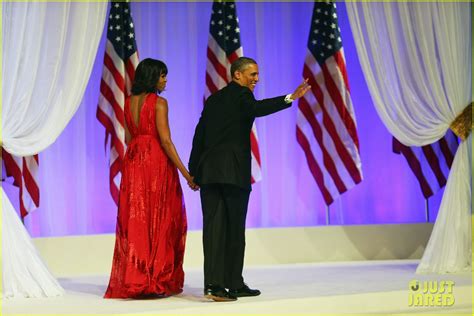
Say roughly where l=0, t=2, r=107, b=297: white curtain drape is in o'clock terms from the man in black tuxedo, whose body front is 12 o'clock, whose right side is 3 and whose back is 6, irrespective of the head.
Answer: The white curtain drape is roughly at 8 o'clock from the man in black tuxedo.

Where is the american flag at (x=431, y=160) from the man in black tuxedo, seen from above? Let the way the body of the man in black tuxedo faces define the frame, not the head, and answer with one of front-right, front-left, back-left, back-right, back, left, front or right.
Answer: front

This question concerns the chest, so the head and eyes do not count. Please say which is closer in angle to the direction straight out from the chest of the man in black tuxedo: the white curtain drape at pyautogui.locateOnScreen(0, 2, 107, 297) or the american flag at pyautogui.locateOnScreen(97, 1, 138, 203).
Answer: the american flag

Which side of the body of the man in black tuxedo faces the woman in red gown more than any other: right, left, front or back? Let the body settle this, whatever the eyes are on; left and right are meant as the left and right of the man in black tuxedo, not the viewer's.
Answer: left

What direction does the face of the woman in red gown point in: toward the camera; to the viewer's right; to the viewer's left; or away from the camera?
to the viewer's right

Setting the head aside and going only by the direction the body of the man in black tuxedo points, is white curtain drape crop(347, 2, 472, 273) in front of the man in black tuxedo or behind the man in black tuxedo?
in front

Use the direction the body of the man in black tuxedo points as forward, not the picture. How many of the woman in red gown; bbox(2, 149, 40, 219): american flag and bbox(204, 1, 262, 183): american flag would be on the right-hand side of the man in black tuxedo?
0

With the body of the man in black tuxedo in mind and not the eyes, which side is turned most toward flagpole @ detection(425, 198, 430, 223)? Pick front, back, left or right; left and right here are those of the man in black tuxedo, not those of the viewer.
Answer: front

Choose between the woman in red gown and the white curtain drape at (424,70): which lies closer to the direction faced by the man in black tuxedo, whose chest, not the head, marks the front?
the white curtain drape

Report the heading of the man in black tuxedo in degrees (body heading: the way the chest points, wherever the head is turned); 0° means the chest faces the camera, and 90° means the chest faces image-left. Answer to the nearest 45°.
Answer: approximately 225°

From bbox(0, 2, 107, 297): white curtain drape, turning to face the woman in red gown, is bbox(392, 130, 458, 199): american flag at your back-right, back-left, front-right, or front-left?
front-left

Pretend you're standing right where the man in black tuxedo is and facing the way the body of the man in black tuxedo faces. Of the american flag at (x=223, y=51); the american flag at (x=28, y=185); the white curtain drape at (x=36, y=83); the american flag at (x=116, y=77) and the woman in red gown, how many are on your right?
0

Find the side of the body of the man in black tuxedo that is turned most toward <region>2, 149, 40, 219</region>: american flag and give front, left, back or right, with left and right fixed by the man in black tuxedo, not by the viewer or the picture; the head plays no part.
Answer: left

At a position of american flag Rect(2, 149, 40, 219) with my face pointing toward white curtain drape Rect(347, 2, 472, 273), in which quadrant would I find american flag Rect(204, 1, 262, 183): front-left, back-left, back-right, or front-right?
front-left

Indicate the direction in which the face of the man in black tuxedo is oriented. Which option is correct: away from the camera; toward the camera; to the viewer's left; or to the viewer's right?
to the viewer's right

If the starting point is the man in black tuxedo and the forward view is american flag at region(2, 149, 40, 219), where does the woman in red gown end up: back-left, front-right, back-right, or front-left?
front-left
